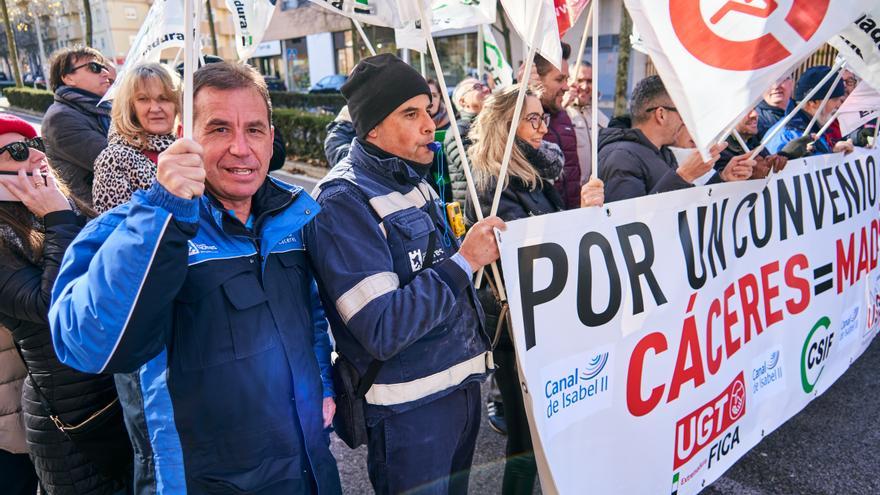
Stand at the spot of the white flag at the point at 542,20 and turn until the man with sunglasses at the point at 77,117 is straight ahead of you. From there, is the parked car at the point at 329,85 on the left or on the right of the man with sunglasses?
right

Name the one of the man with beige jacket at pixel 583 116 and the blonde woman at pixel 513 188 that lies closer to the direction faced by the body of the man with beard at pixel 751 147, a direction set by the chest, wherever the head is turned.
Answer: the blonde woman

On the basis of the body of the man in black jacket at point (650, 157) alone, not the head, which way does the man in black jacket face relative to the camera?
to the viewer's right

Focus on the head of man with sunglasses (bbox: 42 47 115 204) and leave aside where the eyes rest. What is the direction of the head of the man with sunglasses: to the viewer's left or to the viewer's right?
to the viewer's right

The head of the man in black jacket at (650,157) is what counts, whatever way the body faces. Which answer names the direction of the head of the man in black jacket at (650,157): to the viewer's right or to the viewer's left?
to the viewer's right

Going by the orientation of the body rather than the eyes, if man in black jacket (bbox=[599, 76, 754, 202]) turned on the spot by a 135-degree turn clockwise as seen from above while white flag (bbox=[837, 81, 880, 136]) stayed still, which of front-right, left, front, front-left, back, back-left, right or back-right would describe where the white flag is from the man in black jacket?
back

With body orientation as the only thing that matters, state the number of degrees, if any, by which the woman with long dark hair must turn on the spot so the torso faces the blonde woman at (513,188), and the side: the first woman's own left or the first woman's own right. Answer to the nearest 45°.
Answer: approximately 45° to the first woman's own left

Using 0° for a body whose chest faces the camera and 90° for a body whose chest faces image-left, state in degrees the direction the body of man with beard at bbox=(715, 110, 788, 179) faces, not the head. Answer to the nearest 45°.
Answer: approximately 315°
